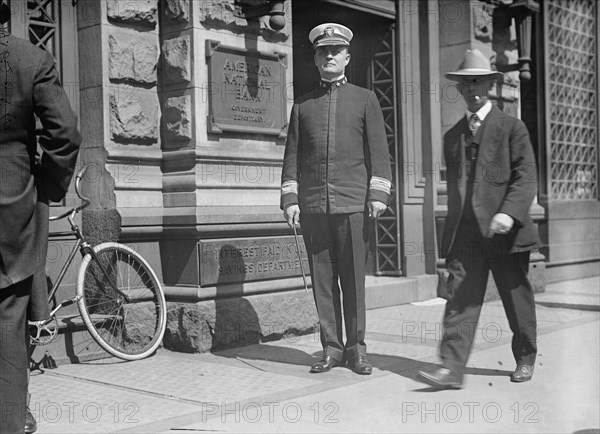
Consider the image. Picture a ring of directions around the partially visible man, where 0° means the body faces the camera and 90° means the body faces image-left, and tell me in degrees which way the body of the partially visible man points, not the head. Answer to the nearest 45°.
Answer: approximately 180°

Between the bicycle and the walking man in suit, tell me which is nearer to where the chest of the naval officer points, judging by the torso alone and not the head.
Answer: the walking man in suit

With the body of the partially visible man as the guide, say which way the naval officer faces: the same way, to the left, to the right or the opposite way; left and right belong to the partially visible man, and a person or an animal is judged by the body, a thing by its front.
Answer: the opposite way

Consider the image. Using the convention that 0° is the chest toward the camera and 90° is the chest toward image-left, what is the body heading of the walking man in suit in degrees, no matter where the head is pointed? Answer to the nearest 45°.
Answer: approximately 45°

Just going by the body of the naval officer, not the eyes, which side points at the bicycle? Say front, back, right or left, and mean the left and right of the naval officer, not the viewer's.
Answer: right

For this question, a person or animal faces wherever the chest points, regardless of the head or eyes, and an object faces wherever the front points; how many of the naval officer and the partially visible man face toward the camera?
1

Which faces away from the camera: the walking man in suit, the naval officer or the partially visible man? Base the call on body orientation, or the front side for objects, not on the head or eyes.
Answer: the partially visible man

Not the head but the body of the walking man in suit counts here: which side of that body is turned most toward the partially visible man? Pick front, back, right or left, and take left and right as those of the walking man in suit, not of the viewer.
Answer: front

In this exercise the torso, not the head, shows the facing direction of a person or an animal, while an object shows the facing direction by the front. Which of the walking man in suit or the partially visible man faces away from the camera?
the partially visible man

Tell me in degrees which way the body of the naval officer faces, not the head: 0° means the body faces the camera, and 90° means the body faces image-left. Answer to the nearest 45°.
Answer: approximately 0°

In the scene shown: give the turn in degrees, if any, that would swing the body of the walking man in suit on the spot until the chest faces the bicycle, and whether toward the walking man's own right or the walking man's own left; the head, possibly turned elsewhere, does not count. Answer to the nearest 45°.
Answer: approximately 45° to the walking man's own right

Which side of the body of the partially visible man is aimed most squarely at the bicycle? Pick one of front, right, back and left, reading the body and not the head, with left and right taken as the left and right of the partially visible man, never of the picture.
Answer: front
